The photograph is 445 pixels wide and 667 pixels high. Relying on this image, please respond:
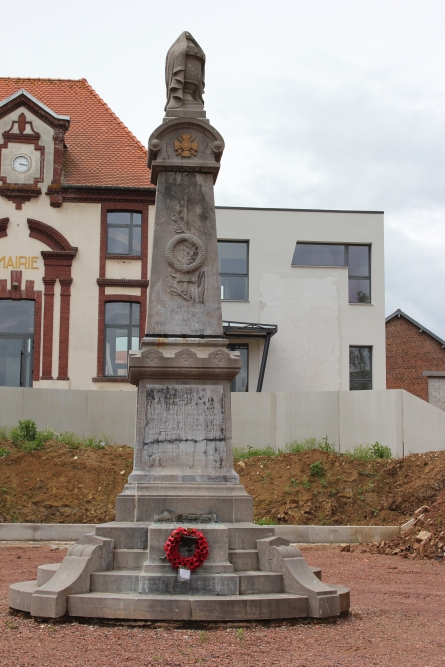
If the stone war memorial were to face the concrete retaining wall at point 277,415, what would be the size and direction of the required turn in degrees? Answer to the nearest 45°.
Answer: approximately 180°

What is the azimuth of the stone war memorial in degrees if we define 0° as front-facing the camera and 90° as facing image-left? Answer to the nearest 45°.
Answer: approximately 0°

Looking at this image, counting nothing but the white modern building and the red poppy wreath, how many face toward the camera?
2

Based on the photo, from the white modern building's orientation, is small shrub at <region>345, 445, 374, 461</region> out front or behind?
out front

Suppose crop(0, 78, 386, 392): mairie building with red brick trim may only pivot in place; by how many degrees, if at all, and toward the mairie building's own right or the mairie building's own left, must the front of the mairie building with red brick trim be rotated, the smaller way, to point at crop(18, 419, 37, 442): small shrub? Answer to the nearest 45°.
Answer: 0° — it already faces it

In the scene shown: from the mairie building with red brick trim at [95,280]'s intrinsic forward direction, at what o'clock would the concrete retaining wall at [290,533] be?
The concrete retaining wall is roughly at 11 o'clock from the mairie building with red brick trim.

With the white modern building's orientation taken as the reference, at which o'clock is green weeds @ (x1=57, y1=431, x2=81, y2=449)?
The green weeds is roughly at 1 o'clock from the white modern building.

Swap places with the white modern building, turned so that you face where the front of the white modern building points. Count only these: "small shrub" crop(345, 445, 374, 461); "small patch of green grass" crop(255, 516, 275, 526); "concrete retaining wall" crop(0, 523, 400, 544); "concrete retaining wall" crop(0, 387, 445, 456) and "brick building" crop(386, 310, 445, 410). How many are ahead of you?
4

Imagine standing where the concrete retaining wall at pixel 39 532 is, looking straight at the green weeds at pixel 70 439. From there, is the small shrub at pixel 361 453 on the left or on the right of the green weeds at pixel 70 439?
right

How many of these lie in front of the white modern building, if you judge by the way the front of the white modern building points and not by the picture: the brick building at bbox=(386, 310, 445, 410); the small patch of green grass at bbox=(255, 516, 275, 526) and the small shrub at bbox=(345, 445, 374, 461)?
2

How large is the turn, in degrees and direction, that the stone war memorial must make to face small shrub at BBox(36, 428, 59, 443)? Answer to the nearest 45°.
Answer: approximately 180°

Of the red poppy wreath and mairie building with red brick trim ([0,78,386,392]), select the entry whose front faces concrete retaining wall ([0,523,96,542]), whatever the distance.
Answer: the mairie building with red brick trim

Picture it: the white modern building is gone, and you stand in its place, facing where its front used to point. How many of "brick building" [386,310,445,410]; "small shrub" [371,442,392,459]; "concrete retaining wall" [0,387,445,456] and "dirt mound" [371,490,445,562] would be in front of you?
3

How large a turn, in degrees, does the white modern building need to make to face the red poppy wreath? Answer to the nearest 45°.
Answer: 0° — it already faces it
